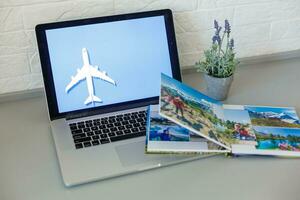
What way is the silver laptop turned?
toward the camera
